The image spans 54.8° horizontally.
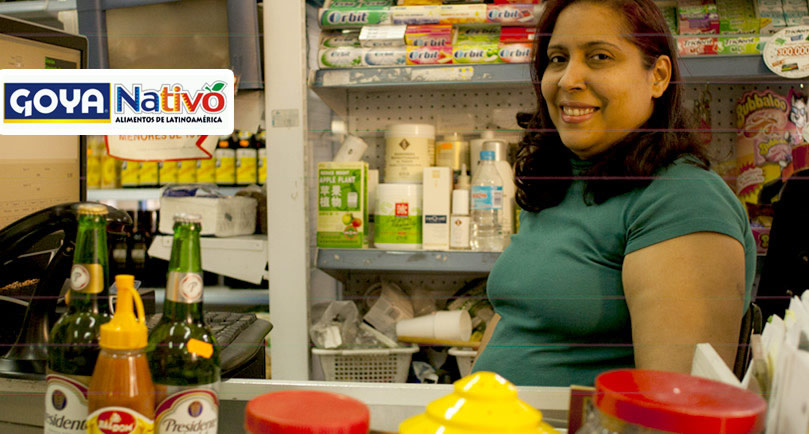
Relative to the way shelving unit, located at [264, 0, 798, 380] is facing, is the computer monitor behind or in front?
in front

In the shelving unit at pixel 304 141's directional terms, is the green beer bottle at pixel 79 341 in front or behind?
in front

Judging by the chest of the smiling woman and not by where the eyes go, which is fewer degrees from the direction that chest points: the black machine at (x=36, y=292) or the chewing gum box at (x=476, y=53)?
the black machine

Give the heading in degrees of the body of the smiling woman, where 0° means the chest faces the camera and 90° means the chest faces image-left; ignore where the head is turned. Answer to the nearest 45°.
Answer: approximately 45°

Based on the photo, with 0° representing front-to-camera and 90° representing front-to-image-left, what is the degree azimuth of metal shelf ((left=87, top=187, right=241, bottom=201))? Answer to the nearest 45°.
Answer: approximately 0°

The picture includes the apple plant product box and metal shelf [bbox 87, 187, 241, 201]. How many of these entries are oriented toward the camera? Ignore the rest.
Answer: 2

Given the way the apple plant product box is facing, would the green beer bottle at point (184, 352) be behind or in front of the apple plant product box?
in front

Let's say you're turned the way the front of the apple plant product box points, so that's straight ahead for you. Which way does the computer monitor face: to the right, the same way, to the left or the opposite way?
to the left

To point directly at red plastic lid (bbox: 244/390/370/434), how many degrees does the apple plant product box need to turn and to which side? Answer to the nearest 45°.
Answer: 0° — it already faces it

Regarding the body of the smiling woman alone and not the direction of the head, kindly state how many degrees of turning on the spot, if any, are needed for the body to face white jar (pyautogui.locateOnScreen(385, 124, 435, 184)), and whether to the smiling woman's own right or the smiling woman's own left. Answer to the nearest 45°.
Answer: approximately 90° to the smiling woman's own right

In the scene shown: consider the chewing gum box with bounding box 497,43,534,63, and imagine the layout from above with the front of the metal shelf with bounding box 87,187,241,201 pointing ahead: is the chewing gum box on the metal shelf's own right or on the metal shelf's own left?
on the metal shelf's own left

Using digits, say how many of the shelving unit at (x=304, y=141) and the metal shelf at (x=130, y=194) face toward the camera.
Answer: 2

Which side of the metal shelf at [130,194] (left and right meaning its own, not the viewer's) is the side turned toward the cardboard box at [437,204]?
left
